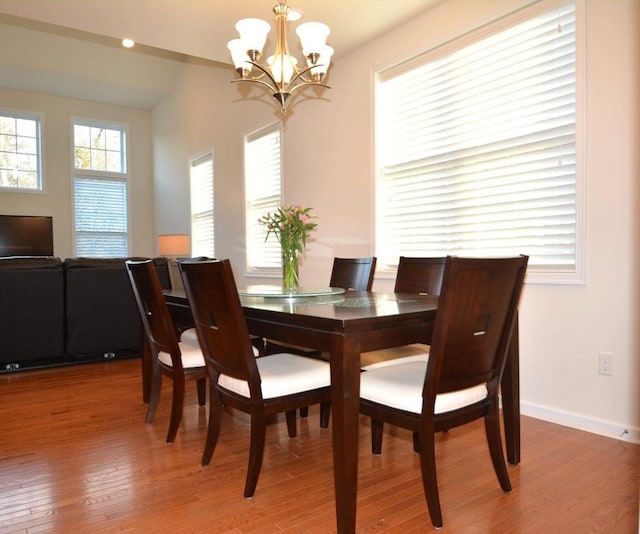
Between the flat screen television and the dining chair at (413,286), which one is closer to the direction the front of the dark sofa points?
the flat screen television

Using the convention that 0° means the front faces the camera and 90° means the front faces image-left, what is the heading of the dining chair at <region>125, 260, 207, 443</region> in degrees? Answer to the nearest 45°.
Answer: approximately 225°

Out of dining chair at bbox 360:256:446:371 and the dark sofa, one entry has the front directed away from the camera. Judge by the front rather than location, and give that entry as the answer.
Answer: the dark sofa

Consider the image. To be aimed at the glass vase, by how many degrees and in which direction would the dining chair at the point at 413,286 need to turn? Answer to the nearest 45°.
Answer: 0° — it already faces it

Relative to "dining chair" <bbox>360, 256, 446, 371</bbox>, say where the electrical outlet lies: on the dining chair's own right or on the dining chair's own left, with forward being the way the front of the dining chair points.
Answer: on the dining chair's own left

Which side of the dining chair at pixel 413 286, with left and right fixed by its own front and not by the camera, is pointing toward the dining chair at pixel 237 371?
front

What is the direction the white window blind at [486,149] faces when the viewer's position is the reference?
facing the viewer and to the left of the viewer

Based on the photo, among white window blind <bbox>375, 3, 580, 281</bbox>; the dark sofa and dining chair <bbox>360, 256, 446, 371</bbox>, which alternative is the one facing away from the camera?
the dark sofa

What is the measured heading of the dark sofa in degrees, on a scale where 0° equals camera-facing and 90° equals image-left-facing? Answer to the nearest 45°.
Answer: approximately 180°

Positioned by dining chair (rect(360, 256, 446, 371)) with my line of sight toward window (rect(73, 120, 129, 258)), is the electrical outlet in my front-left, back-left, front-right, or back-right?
back-right

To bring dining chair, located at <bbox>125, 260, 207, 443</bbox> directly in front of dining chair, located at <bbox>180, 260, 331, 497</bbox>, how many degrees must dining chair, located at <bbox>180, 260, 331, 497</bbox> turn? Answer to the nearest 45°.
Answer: approximately 90° to its left

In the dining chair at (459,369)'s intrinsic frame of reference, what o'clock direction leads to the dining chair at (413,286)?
the dining chair at (413,286) is roughly at 1 o'clock from the dining chair at (459,369).

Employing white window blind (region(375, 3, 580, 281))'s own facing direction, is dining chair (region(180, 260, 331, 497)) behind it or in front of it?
in front

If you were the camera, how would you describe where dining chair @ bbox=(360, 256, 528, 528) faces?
facing away from the viewer and to the left of the viewer

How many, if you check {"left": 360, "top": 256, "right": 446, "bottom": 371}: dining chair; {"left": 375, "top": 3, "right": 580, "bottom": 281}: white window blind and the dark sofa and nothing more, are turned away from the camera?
1
